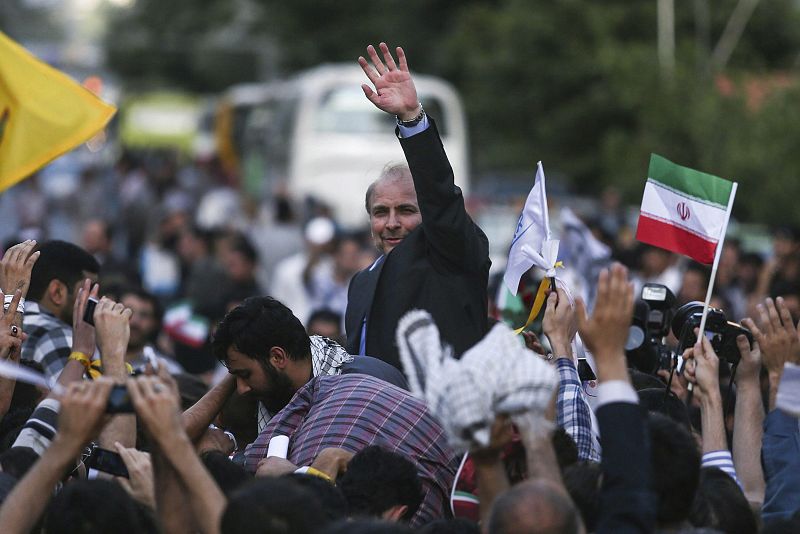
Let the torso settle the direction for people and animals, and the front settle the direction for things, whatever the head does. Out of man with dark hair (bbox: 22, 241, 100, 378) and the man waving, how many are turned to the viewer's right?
1

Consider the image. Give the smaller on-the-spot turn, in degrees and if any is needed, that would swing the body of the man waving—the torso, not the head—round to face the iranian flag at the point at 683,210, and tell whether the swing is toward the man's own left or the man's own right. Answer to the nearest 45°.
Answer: approximately 135° to the man's own left

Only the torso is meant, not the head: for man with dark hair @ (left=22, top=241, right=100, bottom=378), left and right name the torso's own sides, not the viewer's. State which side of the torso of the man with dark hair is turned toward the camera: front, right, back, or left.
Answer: right

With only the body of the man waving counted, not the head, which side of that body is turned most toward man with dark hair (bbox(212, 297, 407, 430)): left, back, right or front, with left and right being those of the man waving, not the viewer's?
front

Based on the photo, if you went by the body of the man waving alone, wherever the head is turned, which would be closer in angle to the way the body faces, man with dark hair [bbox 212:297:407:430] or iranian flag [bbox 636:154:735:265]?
the man with dark hair

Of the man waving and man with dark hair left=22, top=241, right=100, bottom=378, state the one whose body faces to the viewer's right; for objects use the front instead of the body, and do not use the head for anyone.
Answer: the man with dark hair

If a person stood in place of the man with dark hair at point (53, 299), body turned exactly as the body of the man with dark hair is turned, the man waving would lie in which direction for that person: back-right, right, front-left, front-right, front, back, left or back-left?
front-right

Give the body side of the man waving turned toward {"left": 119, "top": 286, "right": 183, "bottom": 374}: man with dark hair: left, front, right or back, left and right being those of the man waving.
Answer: right
